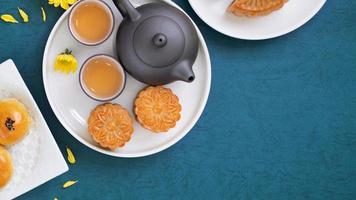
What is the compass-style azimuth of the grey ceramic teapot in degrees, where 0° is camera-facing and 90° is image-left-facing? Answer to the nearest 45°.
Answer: approximately 315°
